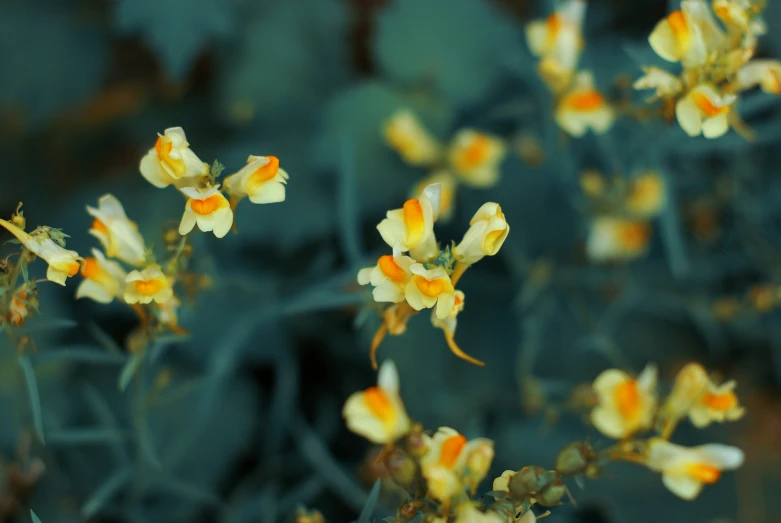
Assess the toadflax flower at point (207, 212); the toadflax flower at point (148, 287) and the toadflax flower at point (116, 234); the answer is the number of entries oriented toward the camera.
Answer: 2

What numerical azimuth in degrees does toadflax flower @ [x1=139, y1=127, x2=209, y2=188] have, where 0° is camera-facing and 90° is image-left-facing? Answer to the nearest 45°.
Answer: approximately 45°

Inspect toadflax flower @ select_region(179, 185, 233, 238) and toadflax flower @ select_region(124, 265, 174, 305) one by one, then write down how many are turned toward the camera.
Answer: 2
